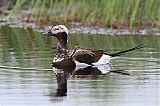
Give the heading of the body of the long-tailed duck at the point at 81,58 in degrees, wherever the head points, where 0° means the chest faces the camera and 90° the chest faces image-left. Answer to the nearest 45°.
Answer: approximately 90°
